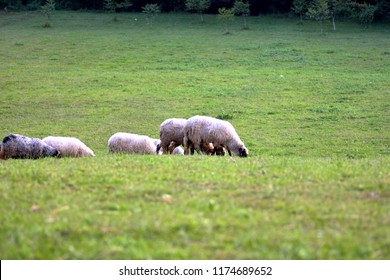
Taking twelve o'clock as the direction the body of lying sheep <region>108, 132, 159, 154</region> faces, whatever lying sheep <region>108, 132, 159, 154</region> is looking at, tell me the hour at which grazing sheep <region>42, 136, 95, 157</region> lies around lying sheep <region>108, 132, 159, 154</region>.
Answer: grazing sheep <region>42, 136, 95, 157</region> is roughly at 5 o'clock from lying sheep <region>108, 132, 159, 154</region>.

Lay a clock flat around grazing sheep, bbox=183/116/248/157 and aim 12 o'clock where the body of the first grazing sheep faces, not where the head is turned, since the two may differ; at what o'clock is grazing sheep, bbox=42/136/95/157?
The grazing sheep, bbox=42/136/95/157 is roughly at 6 o'clock from the grazing sheep, bbox=183/116/248/157.

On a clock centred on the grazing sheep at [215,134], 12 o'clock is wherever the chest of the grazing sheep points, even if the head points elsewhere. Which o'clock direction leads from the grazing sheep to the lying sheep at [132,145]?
The lying sheep is roughly at 7 o'clock from the grazing sheep.

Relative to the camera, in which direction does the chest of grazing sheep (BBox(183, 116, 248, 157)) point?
to the viewer's right

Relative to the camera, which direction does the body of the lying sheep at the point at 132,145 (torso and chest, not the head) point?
to the viewer's right

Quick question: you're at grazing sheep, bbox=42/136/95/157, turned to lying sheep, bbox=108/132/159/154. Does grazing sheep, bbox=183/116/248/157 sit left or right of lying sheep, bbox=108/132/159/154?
right

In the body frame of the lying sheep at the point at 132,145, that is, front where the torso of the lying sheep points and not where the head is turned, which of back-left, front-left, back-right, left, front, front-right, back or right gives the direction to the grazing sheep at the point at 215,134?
front-right
